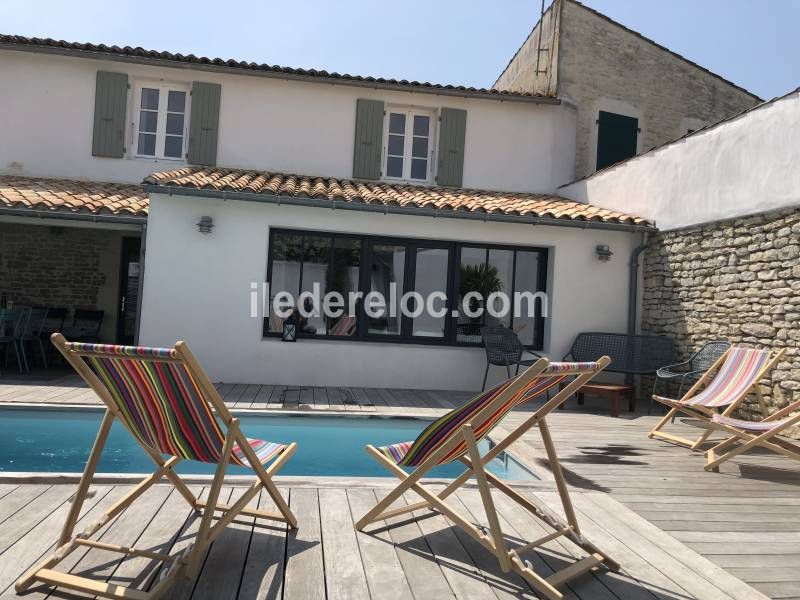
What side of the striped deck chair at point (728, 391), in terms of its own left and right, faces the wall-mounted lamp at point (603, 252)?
right

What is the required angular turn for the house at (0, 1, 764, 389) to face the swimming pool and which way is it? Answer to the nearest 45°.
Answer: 0° — it already faces it

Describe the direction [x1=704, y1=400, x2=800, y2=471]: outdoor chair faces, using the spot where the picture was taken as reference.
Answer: facing to the left of the viewer

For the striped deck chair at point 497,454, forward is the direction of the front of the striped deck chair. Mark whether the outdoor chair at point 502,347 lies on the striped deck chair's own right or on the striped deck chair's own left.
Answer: on the striped deck chair's own right

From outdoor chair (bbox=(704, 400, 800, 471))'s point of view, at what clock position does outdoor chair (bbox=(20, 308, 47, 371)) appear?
outdoor chair (bbox=(20, 308, 47, 371)) is roughly at 12 o'clock from outdoor chair (bbox=(704, 400, 800, 471)).

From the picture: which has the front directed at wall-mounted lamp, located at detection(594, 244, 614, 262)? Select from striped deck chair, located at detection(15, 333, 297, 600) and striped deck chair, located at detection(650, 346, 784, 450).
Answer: striped deck chair, located at detection(15, 333, 297, 600)

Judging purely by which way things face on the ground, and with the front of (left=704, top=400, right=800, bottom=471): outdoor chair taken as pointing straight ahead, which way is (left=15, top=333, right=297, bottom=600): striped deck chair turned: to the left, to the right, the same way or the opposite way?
to the right

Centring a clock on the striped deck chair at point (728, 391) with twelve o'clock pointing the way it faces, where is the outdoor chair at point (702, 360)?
The outdoor chair is roughly at 4 o'clock from the striped deck chair.

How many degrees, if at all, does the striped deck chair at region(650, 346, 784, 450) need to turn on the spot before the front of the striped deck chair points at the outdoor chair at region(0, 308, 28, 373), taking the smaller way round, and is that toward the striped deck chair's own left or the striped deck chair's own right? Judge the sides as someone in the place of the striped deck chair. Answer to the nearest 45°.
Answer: approximately 45° to the striped deck chair's own right
